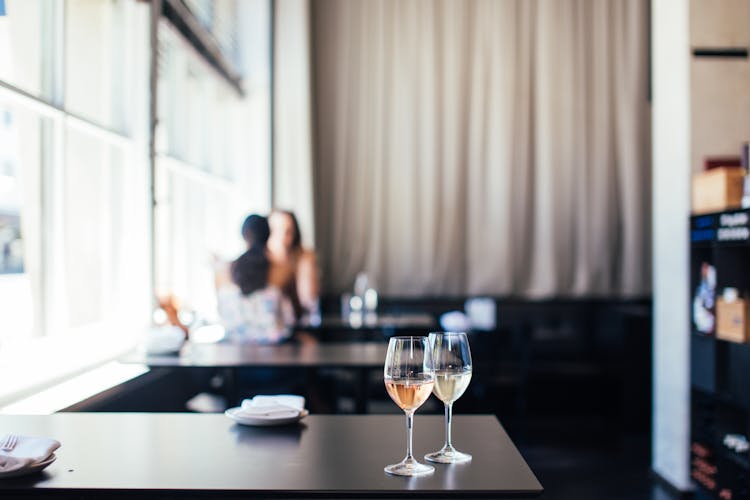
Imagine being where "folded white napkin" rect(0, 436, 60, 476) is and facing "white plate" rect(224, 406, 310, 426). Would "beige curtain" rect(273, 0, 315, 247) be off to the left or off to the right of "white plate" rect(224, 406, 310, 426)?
left

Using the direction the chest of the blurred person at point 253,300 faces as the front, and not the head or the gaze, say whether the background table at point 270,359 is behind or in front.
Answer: behind

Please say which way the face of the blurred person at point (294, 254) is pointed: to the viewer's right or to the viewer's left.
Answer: to the viewer's left

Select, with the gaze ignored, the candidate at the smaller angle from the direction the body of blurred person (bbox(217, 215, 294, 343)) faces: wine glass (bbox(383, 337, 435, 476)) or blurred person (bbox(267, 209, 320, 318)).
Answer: the blurred person

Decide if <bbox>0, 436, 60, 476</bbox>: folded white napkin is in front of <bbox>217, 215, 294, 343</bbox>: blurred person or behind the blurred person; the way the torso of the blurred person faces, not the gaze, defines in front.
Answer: behind

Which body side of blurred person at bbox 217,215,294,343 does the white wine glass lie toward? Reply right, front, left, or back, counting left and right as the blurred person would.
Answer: back

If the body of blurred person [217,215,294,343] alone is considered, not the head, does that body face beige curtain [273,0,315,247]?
yes

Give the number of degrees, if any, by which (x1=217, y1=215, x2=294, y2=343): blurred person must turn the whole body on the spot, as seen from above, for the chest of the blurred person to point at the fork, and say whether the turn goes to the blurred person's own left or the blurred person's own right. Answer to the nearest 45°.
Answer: approximately 180°

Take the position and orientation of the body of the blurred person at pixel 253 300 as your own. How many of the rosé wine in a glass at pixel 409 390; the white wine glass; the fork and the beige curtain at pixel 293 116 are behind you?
3

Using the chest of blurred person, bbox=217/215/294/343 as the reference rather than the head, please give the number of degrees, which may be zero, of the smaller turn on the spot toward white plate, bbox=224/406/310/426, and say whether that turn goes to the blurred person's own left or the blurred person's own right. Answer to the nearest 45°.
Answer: approximately 180°

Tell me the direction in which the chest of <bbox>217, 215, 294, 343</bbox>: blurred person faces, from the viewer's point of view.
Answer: away from the camera

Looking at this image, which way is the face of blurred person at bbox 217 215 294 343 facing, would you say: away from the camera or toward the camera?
away from the camera

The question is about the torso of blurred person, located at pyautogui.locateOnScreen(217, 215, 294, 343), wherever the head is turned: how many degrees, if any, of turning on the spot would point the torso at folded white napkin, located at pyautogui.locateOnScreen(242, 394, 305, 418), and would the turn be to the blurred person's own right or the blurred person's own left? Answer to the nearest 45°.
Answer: approximately 180°

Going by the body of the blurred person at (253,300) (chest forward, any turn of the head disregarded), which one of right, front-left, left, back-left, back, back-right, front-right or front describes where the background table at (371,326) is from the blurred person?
front-right
